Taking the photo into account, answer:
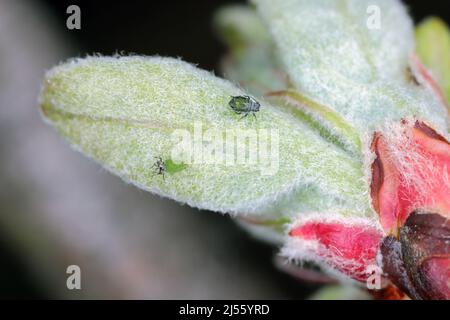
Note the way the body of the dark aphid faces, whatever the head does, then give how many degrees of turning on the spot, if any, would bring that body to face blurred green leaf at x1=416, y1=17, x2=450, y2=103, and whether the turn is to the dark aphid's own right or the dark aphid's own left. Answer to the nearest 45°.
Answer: approximately 45° to the dark aphid's own left

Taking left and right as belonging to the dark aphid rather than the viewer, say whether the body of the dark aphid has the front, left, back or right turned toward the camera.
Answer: right

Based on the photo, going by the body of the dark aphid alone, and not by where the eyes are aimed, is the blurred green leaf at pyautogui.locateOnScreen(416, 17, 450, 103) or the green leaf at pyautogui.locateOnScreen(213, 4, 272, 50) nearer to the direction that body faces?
the blurred green leaf

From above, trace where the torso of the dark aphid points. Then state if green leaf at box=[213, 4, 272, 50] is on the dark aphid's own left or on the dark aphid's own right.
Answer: on the dark aphid's own left
